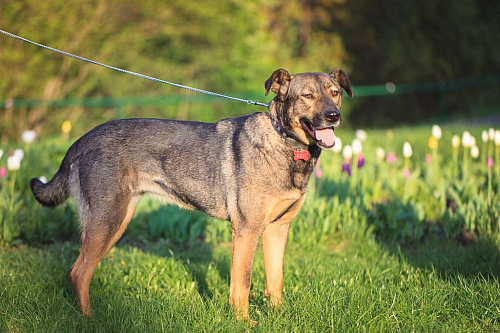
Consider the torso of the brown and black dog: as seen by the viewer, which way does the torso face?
to the viewer's right
